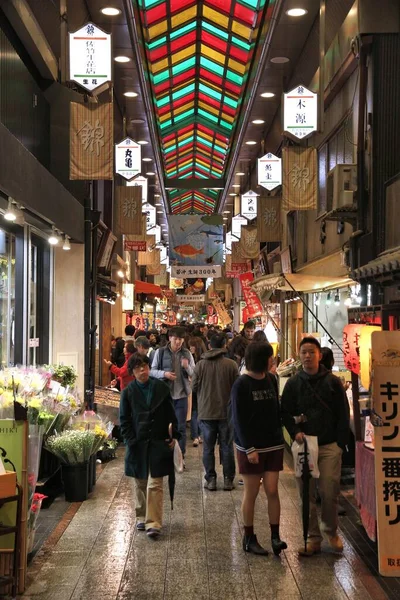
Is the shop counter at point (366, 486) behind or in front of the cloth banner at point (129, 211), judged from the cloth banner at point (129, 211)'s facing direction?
in front

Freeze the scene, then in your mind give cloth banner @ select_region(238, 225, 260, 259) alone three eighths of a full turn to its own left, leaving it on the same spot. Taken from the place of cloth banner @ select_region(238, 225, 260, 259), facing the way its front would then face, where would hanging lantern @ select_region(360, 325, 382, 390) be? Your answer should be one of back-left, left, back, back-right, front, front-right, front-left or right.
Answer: back-right

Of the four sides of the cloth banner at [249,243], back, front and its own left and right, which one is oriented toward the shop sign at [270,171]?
front

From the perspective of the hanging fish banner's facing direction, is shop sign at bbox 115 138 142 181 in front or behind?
in front

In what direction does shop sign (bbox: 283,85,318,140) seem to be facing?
toward the camera

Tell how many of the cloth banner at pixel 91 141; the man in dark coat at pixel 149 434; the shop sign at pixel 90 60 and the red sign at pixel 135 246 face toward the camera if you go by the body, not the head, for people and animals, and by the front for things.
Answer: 4

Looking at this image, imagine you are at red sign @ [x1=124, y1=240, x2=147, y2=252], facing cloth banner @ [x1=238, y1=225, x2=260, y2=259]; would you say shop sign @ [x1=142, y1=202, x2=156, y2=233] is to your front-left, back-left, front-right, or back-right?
front-left

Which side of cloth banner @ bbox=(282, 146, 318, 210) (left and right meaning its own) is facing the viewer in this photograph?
front

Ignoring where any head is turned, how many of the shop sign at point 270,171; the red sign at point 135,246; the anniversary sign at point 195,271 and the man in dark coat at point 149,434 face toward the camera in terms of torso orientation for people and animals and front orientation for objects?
4

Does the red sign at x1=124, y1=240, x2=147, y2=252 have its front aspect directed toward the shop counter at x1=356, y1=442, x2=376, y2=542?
yes

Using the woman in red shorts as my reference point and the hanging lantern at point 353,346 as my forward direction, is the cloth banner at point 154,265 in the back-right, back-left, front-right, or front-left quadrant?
front-left

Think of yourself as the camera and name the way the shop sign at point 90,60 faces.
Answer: facing the viewer

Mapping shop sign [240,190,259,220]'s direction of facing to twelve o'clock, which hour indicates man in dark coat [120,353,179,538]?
The man in dark coat is roughly at 12 o'clock from the shop sign.

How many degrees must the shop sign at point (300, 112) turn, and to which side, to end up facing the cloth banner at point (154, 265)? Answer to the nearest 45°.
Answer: approximately 180°

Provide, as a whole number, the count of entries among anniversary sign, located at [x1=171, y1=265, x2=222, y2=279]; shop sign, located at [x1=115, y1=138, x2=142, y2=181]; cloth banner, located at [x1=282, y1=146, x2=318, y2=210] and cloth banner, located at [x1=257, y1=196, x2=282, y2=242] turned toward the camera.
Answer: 4

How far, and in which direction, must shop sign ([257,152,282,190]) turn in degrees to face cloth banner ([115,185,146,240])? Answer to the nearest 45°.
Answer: approximately 45° to its right

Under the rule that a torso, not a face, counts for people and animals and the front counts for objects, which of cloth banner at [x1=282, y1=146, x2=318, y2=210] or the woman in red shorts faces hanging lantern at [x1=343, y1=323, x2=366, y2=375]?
the cloth banner

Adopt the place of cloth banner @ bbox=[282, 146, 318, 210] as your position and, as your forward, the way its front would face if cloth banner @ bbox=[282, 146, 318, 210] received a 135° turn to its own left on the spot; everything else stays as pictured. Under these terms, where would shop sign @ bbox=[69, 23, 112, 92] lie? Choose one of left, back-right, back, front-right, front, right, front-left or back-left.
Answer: back

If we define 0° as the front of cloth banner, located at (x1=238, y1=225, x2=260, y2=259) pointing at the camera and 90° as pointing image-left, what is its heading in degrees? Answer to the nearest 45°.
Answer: approximately 0°
